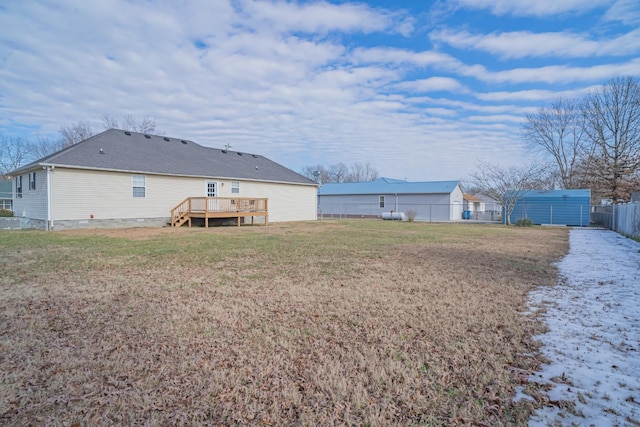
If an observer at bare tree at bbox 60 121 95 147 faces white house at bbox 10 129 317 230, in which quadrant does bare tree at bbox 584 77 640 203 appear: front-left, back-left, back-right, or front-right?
front-left

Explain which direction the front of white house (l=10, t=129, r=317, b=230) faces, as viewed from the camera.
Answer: facing away from the viewer and to the left of the viewer

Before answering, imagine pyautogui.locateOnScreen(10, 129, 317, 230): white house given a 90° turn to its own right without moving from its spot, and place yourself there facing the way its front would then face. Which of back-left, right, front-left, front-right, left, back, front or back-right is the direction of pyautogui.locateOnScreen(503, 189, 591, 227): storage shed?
front-right

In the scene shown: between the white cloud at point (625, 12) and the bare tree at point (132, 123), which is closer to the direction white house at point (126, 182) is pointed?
the bare tree
